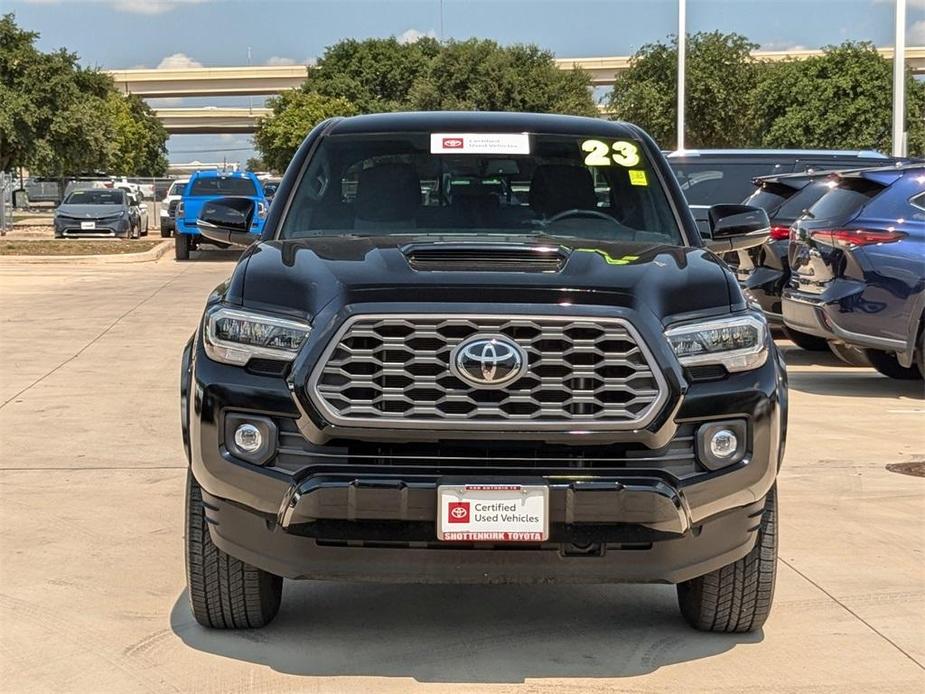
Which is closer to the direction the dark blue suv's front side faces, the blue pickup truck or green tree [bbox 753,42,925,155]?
the green tree

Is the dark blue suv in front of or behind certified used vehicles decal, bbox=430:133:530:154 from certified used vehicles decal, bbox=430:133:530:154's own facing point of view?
behind

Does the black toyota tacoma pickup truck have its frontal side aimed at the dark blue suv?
no

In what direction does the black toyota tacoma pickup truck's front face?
toward the camera

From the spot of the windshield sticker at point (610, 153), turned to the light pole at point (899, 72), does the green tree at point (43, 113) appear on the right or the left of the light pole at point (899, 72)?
left

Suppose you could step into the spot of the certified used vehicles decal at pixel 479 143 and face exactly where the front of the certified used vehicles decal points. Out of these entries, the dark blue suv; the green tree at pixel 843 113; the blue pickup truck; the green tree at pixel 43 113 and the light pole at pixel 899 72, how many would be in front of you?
0

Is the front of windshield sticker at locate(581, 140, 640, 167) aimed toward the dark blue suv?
no

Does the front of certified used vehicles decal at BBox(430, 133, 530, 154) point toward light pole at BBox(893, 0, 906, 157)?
no

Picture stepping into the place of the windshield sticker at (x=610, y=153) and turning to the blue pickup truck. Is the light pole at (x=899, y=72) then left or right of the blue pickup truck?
right

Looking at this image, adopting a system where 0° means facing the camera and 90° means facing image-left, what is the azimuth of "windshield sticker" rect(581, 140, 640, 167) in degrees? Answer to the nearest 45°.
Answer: approximately 0°

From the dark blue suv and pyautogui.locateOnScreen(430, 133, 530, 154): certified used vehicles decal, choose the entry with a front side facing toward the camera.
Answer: the certified used vehicles decal

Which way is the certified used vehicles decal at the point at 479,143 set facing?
toward the camera

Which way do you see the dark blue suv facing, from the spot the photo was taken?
facing away from the viewer and to the right of the viewer

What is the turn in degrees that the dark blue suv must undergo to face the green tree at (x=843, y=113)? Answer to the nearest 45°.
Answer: approximately 45° to its left

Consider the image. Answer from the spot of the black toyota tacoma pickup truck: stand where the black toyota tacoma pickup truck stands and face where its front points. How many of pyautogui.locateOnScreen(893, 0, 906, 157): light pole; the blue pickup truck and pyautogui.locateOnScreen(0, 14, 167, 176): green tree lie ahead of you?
0
